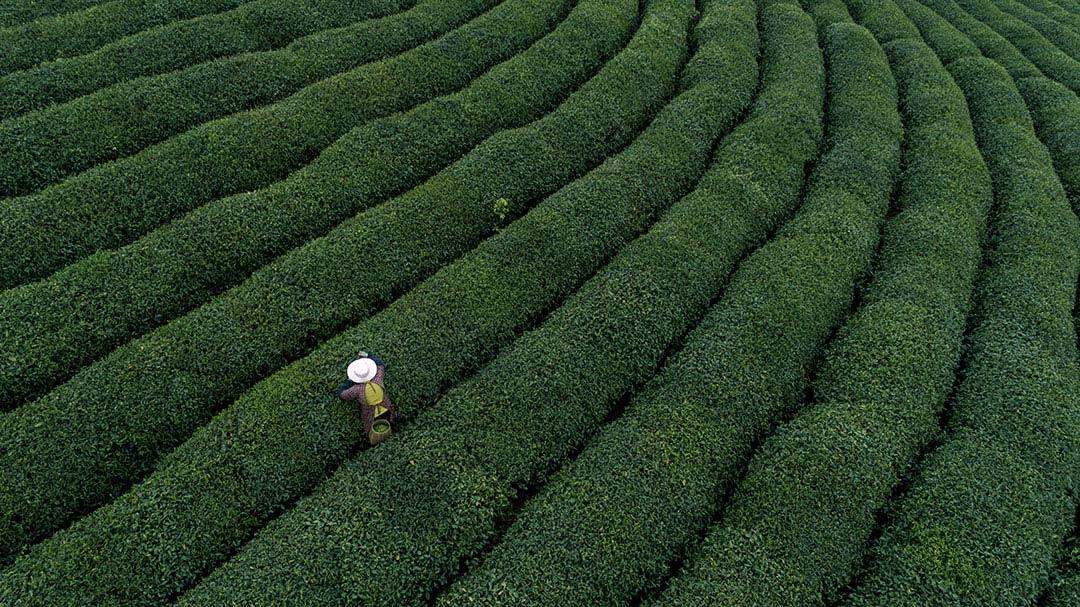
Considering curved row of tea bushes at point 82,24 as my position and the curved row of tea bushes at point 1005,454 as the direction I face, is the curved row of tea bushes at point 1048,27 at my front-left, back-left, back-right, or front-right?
front-left

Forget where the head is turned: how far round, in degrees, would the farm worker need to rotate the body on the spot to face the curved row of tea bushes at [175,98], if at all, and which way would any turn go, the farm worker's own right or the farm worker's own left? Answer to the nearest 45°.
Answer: approximately 45° to the farm worker's own right

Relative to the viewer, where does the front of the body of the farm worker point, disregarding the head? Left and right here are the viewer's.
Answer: facing away from the viewer and to the left of the viewer

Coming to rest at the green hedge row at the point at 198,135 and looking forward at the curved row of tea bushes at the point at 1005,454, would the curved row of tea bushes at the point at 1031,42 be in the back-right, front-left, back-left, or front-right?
front-left

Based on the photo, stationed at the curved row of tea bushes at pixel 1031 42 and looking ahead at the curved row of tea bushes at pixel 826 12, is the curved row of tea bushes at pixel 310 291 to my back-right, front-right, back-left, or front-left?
front-left

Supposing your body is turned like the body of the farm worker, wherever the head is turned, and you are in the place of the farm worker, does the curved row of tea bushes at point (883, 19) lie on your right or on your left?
on your right

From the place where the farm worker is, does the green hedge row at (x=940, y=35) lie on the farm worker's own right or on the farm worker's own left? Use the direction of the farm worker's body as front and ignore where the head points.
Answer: on the farm worker's own right

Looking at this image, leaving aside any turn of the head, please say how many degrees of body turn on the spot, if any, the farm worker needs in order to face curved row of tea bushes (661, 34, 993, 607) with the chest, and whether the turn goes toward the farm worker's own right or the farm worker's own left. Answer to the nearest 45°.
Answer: approximately 135° to the farm worker's own right
